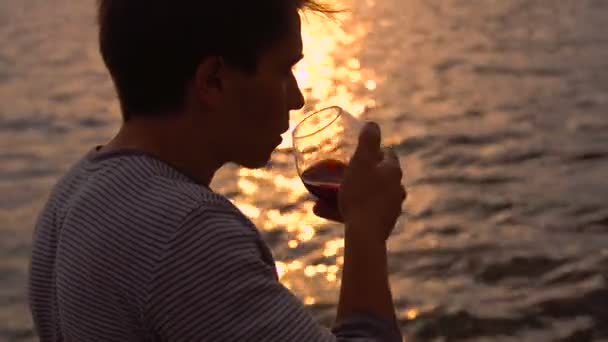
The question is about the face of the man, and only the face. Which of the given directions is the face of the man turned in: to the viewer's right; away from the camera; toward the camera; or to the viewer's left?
to the viewer's right

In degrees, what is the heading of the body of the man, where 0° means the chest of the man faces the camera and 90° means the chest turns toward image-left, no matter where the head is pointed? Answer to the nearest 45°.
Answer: approximately 225°
